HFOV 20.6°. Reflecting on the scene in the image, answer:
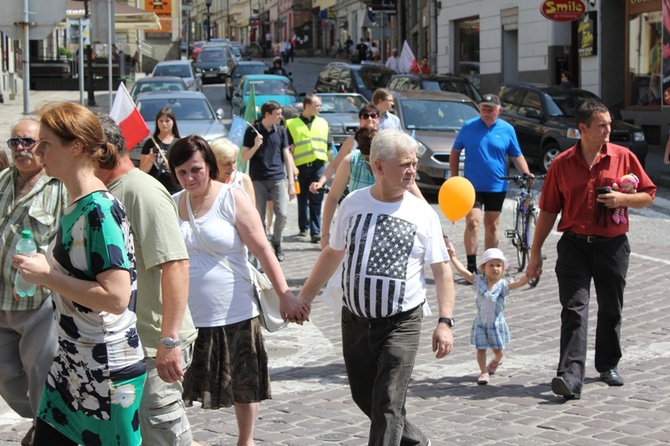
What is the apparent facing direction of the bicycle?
toward the camera

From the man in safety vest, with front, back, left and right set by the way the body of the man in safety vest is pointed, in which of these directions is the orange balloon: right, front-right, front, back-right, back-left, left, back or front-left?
front

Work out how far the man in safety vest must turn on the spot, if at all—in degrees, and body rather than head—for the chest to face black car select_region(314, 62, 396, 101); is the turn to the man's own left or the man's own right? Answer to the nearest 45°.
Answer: approximately 180°

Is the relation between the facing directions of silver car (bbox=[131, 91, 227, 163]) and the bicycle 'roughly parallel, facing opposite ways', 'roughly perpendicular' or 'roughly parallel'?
roughly parallel

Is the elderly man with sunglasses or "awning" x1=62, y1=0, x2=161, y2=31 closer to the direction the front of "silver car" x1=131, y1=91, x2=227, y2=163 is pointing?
the elderly man with sunglasses

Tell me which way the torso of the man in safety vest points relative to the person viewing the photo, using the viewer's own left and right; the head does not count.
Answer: facing the viewer

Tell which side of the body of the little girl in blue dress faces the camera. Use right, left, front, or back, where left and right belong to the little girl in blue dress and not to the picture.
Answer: front

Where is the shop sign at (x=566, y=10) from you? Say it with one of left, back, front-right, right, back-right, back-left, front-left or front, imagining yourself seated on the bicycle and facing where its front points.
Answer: back

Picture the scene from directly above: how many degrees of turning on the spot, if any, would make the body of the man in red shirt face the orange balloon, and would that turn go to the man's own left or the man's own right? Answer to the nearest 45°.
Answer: approximately 45° to the man's own right

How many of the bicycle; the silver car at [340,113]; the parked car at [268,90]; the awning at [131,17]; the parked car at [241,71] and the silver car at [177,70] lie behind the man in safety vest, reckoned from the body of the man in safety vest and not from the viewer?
5

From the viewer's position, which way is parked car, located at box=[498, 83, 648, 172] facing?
facing the viewer and to the right of the viewer
